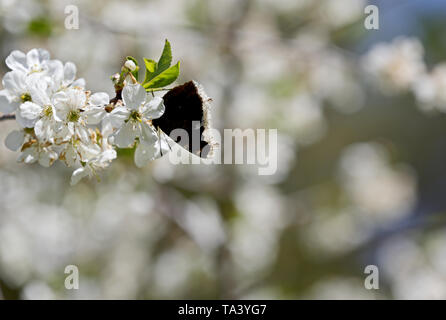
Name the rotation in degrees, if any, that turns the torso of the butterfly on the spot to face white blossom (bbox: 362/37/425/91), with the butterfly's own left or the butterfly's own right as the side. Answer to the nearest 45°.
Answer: approximately 135° to the butterfly's own right

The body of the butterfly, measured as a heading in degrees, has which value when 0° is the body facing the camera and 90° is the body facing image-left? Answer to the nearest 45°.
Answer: approximately 90°
